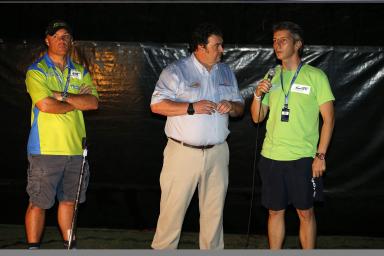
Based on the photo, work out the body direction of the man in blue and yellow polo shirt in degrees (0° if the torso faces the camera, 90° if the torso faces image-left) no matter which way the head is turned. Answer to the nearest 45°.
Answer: approximately 315°

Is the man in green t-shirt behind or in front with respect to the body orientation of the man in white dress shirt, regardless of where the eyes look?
in front

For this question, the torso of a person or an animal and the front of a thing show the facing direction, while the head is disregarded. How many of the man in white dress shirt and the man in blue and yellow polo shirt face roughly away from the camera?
0

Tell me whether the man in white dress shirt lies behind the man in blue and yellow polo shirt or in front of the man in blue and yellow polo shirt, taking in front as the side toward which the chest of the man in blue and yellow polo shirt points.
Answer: in front

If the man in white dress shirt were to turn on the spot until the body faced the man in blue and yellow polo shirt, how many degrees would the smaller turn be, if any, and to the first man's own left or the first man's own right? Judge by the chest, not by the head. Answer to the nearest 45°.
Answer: approximately 135° to the first man's own right

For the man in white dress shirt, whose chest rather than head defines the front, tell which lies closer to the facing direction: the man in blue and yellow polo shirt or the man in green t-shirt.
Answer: the man in green t-shirt

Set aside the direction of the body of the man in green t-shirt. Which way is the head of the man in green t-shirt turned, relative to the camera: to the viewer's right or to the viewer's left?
to the viewer's left

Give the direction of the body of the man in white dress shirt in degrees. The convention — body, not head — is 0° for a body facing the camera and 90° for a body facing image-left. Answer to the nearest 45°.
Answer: approximately 315°

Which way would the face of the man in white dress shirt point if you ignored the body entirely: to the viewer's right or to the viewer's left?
to the viewer's right
